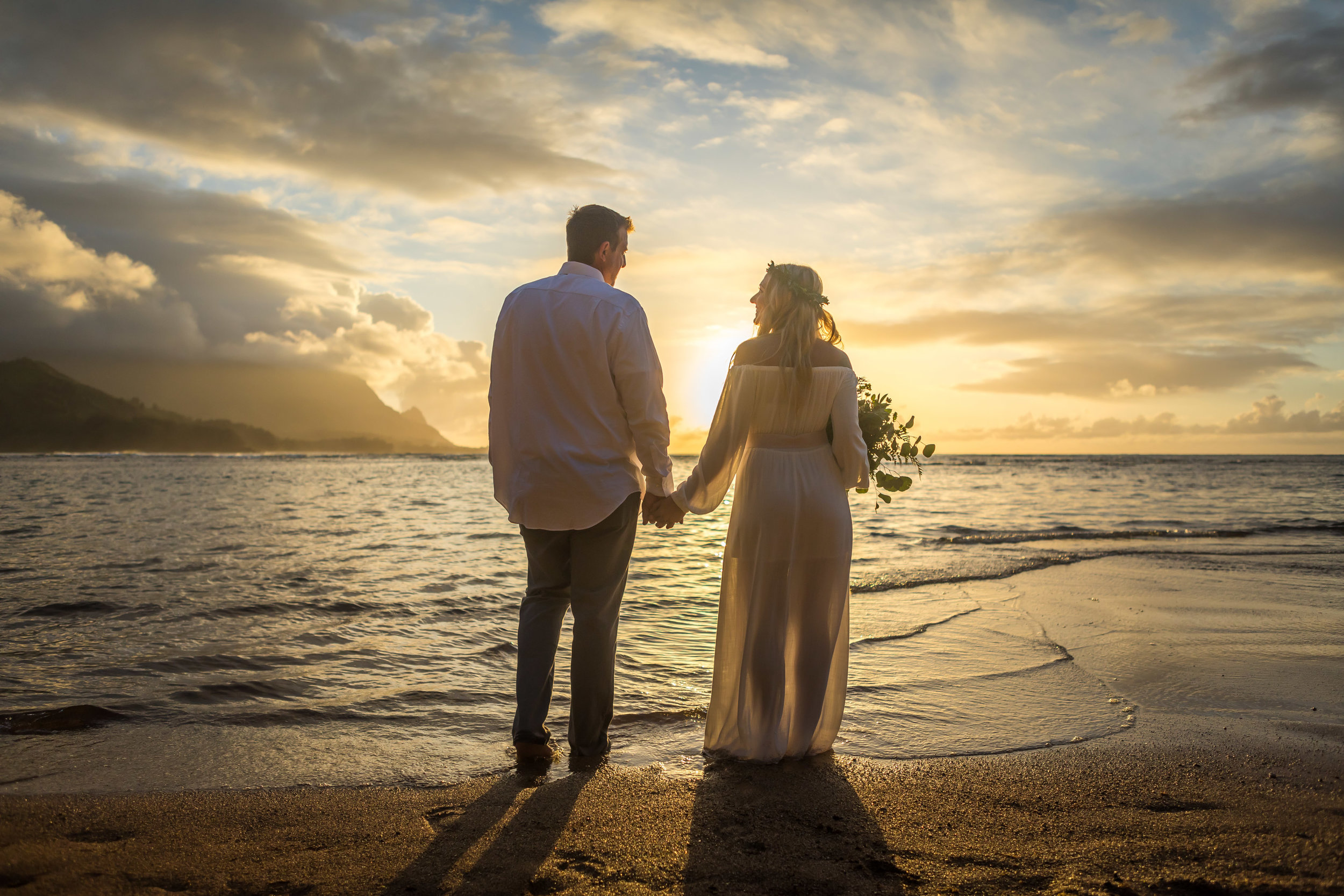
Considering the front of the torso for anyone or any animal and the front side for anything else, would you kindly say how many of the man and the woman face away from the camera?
2

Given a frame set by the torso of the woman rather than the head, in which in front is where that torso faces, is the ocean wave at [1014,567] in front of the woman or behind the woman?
in front

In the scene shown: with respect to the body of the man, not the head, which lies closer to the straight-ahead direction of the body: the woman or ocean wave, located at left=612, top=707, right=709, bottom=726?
the ocean wave

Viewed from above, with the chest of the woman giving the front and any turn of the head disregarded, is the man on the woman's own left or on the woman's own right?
on the woman's own left

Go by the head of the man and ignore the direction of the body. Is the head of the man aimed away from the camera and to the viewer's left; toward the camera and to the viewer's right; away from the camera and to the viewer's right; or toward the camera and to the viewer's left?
away from the camera and to the viewer's right

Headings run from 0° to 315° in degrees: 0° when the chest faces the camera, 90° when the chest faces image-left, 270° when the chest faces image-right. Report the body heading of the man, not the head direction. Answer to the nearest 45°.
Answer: approximately 180°

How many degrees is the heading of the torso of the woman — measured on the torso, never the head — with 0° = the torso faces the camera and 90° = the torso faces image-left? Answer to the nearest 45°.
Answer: approximately 180°

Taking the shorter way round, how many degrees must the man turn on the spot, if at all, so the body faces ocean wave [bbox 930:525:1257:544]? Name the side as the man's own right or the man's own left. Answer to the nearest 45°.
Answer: approximately 45° to the man's own right
